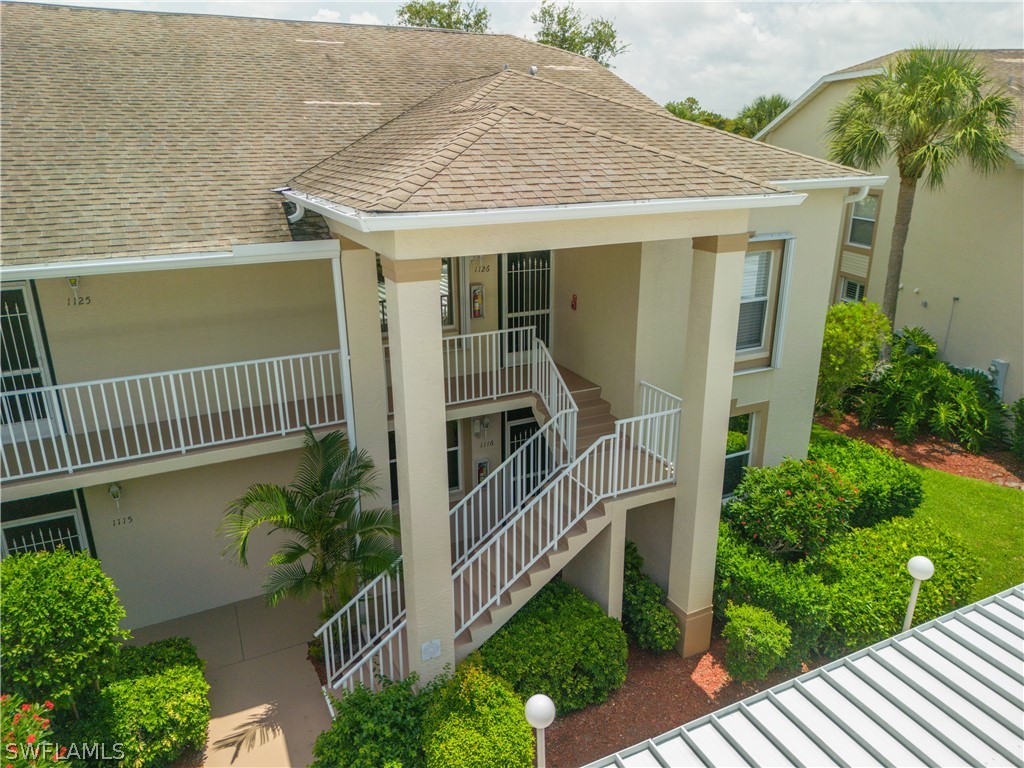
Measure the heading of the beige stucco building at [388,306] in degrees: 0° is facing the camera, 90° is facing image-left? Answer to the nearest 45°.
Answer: approximately 0°

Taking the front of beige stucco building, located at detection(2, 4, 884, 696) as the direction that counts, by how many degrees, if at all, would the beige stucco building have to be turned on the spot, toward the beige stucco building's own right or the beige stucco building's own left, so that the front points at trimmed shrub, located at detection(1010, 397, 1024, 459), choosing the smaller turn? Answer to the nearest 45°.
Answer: approximately 90° to the beige stucco building's own left

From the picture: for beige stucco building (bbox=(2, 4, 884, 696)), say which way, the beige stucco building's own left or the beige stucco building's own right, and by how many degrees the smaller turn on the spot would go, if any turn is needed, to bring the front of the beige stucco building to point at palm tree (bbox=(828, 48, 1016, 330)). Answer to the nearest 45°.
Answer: approximately 135° to the beige stucco building's own left

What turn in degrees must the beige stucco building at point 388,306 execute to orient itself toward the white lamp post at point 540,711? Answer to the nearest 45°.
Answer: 0° — it already faces it

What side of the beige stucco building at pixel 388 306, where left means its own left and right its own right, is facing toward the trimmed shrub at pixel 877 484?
left

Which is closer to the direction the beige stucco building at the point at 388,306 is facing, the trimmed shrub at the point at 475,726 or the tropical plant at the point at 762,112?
the trimmed shrub

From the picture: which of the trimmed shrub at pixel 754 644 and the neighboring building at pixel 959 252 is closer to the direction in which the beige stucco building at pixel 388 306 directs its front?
the trimmed shrub

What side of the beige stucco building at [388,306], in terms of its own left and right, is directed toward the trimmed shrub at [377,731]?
front

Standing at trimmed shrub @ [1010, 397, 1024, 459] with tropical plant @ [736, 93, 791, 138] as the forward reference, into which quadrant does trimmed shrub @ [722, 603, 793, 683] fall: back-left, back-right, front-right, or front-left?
back-left

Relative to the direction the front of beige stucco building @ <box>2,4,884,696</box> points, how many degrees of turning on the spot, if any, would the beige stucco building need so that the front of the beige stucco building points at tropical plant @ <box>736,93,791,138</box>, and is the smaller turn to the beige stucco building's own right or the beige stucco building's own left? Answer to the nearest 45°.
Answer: approximately 135° to the beige stucco building's own left

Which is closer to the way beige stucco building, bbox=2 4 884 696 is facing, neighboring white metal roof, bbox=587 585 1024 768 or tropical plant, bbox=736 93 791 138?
the neighboring white metal roof

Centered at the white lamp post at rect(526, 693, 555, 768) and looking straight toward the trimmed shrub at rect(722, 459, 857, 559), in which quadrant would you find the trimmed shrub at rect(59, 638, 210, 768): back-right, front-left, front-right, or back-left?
back-left

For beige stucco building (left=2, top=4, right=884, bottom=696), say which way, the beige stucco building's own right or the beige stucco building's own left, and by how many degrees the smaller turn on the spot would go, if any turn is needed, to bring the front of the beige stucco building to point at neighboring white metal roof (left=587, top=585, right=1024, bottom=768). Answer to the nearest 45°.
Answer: approximately 45° to the beige stucco building's own left

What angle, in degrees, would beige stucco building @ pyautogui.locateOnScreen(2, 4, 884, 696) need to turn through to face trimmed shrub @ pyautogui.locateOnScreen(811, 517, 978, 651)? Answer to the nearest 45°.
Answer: approximately 90° to its left
